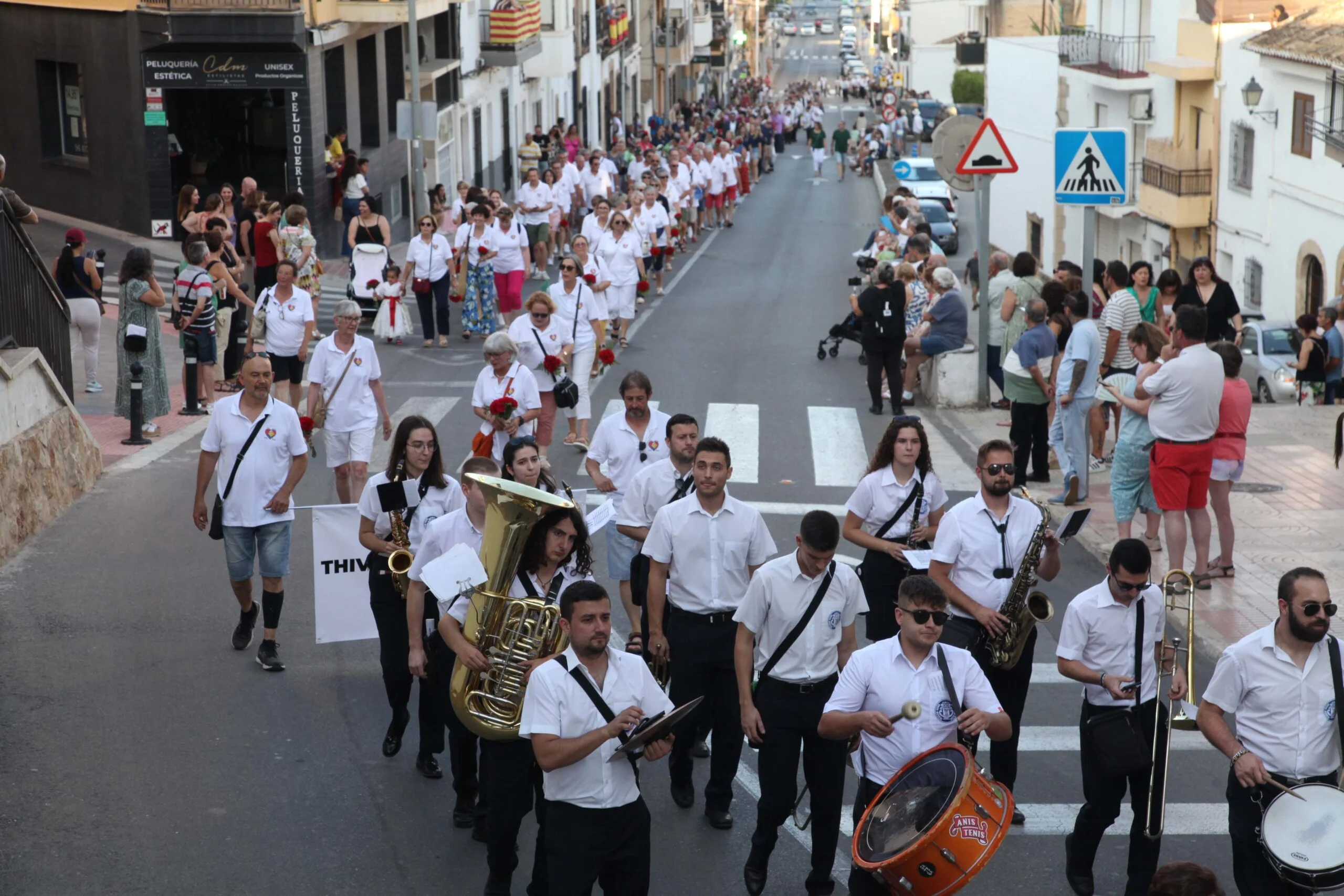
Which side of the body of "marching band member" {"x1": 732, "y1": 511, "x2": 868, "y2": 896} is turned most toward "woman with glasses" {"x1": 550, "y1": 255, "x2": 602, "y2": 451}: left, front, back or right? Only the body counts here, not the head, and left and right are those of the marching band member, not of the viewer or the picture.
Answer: back

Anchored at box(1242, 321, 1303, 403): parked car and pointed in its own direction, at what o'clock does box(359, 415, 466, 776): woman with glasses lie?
The woman with glasses is roughly at 2 o'clock from the parked car.

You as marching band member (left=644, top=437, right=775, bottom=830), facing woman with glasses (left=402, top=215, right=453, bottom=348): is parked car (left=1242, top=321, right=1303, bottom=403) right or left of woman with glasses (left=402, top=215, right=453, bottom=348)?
right

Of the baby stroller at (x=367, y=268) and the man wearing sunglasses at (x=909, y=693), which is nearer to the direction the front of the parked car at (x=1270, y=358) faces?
the man wearing sunglasses

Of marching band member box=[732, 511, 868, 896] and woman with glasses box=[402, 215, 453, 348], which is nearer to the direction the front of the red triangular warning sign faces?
the marching band member

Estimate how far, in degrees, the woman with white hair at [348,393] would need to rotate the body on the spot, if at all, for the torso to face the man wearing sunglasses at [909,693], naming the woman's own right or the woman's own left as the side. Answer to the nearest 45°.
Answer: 0° — they already face them

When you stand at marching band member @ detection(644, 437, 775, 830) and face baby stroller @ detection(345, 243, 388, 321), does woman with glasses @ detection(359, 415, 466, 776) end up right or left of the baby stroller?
left

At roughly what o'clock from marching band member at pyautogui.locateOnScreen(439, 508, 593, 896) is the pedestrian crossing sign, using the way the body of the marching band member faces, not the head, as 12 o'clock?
The pedestrian crossing sign is roughly at 7 o'clock from the marching band member.

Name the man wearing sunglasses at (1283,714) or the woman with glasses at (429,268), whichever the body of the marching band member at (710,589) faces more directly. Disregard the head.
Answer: the man wearing sunglasses

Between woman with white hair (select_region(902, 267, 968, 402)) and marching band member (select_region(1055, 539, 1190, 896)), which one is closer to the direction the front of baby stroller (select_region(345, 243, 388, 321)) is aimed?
the marching band member

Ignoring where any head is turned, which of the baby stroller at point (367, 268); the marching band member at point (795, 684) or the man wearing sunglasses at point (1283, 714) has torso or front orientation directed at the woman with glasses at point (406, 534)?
the baby stroller
